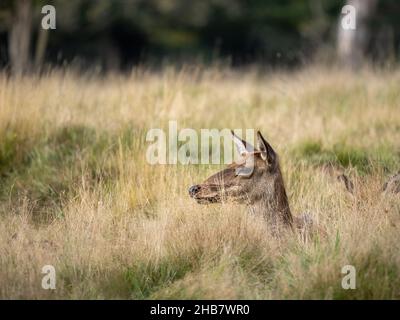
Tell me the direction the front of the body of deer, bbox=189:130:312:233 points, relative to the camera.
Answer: to the viewer's left

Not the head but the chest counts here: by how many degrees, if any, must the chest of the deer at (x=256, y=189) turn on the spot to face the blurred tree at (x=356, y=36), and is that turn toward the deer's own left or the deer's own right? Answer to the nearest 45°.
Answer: approximately 90° to the deer's own right
